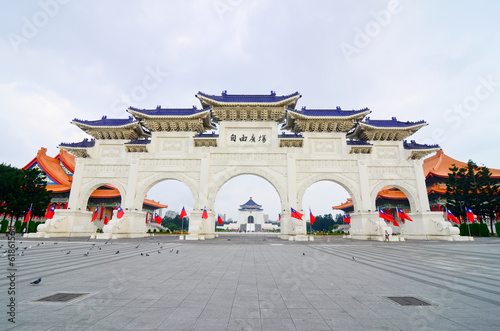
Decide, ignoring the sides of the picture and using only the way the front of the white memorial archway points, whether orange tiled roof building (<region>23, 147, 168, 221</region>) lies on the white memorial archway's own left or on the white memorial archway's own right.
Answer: on the white memorial archway's own right

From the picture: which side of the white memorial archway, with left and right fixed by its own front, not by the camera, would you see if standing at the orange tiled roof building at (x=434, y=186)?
left

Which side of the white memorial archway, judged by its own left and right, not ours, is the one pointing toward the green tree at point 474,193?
left

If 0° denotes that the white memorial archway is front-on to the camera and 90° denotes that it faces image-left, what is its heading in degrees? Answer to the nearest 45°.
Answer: approximately 0°

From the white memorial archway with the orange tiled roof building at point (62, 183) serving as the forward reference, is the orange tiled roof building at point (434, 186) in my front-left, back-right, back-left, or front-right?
back-right

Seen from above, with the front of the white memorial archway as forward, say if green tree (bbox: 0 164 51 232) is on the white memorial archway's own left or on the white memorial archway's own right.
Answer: on the white memorial archway's own right
